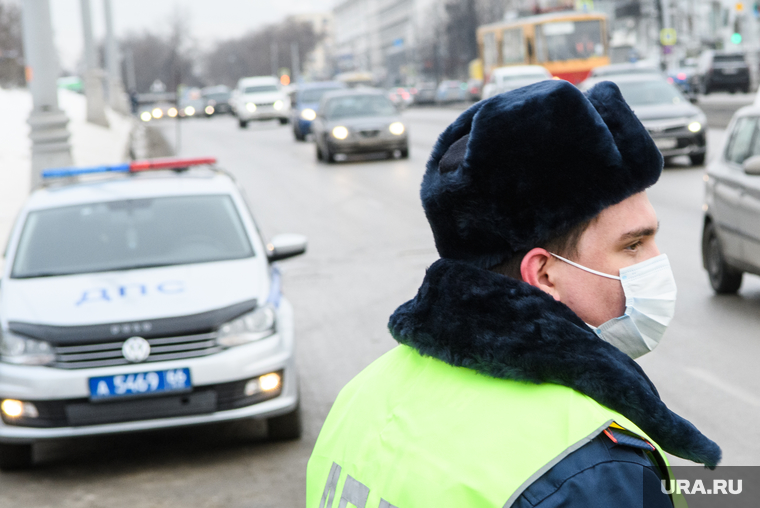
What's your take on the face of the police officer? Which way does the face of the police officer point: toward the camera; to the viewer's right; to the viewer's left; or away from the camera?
to the viewer's right

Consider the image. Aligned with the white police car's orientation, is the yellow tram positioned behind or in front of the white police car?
behind

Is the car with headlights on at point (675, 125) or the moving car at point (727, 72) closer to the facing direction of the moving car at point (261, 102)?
the car with headlights on

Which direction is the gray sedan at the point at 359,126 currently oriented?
toward the camera

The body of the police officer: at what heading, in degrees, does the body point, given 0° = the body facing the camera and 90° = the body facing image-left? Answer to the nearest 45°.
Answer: approximately 225°

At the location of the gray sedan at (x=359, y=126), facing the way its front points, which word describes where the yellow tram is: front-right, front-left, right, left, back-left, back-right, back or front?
back-left

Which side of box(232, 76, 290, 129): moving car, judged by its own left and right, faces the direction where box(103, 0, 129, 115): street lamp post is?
right

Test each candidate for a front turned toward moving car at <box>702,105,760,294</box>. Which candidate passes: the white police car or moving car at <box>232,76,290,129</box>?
moving car at <box>232,76,290,129</box>

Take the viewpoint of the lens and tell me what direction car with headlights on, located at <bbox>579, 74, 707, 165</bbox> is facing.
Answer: facing the viewer and to the right of the viewer

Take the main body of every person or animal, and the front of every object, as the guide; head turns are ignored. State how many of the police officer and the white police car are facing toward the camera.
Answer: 1
